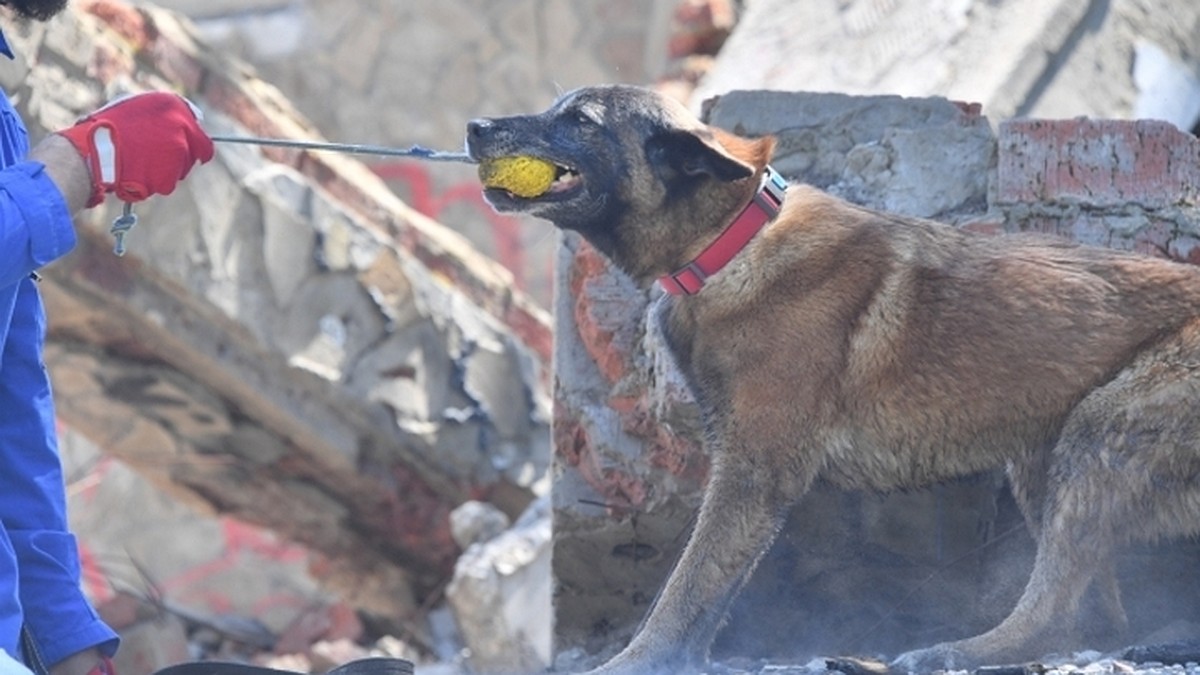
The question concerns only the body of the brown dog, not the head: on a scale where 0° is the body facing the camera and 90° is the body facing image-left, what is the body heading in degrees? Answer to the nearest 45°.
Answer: approximately 90°
